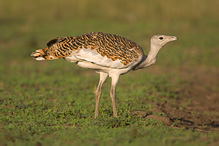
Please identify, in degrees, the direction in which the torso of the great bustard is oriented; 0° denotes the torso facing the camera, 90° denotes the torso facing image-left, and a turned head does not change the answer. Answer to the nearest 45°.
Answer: approximately 270°
